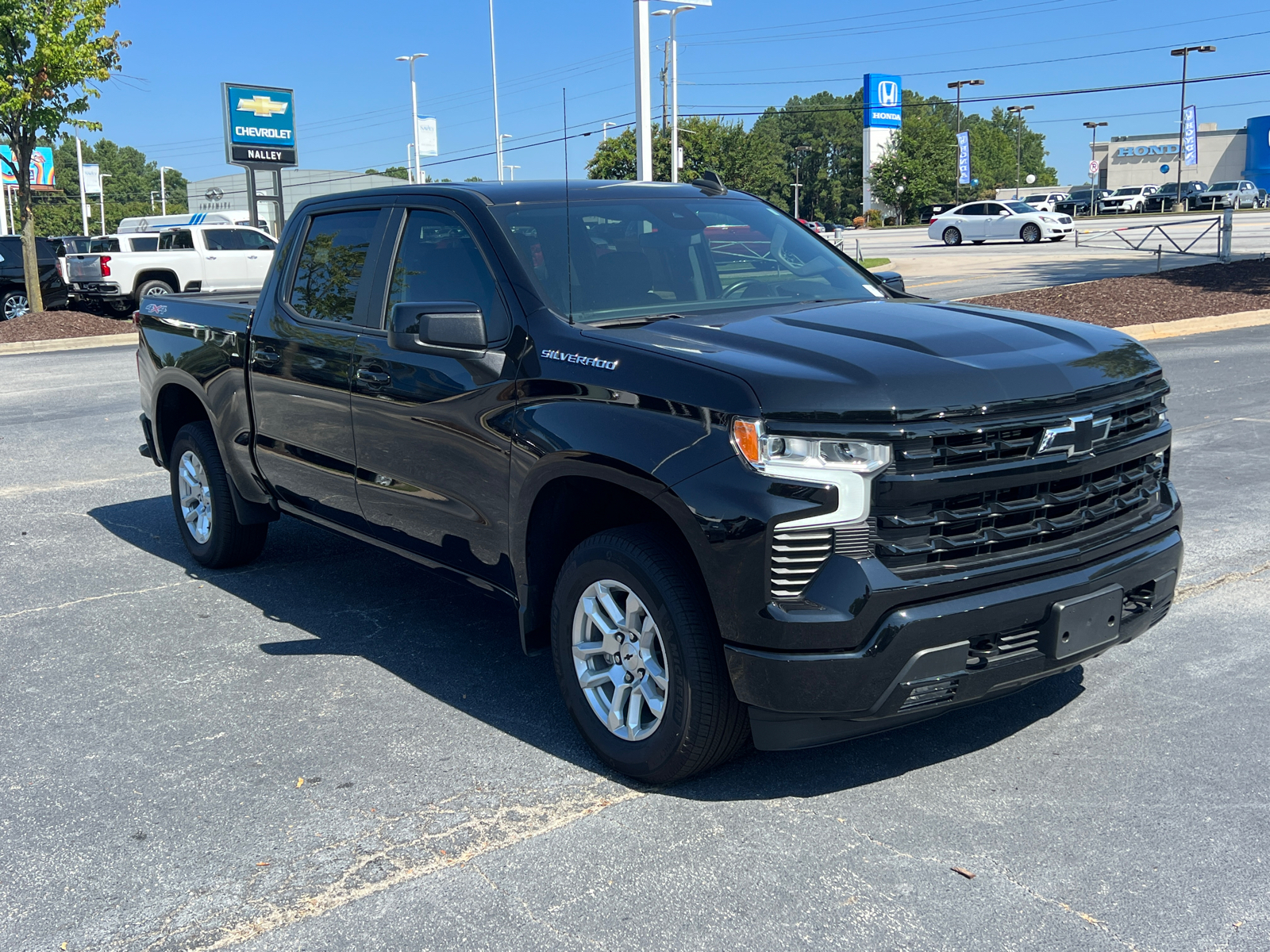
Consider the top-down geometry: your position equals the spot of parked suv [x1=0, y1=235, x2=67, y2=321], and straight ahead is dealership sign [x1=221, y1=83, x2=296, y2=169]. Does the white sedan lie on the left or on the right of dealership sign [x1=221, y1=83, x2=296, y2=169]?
right

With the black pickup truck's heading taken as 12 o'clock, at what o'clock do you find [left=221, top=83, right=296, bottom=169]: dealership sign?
The dealership sign is roughly at 7 o'clock from the black pickup truck.

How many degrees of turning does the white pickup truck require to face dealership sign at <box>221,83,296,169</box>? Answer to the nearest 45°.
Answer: approximately 45° to its left

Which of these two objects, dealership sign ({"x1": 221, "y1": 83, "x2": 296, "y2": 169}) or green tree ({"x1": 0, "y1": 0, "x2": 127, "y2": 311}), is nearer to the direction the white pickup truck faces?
the dealership sign

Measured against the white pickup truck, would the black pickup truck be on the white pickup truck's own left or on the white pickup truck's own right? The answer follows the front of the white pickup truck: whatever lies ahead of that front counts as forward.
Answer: on the white pickup truck's own right

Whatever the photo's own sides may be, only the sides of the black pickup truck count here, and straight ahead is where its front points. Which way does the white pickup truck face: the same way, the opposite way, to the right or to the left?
to the left

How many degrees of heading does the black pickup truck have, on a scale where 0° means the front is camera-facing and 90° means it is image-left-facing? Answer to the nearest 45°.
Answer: approximately 315°

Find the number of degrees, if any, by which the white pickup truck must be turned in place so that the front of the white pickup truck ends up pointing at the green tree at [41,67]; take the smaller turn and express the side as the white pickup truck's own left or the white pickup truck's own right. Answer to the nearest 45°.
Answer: approximately 180°

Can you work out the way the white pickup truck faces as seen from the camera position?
facing away from the viewer and to the right of the viewer

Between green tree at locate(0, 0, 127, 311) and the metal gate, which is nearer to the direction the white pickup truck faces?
the metal gate

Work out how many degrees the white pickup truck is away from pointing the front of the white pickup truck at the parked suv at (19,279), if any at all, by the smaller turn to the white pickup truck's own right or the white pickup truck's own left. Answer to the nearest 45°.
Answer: approximately 135° to the white pickup truck's own left
